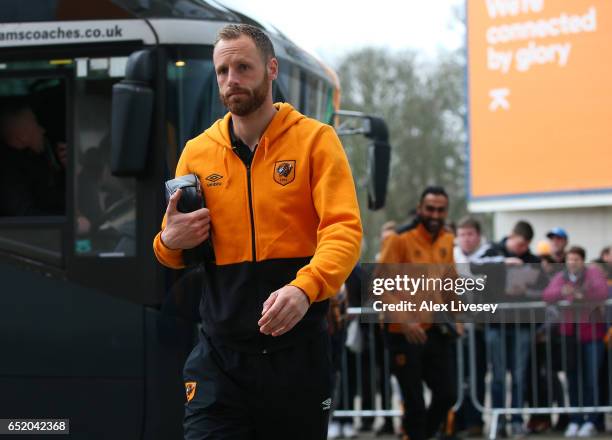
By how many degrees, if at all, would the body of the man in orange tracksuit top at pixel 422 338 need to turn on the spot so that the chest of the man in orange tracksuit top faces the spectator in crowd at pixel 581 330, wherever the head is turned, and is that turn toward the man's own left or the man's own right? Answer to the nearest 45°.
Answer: approximately 90° to the man's own left

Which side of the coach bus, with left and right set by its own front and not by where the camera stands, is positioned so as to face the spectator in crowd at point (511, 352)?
left

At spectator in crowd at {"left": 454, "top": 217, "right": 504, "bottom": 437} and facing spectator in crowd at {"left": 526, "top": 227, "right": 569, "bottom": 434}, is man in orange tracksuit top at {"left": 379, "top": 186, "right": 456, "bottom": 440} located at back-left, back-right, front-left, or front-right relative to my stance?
back-right

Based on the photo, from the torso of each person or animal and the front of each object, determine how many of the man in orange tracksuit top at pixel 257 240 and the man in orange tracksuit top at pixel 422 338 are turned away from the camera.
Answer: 0

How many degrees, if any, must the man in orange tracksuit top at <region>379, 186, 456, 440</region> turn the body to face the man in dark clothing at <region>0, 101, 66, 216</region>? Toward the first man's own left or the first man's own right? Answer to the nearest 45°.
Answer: approximately 90° to the first man's own right

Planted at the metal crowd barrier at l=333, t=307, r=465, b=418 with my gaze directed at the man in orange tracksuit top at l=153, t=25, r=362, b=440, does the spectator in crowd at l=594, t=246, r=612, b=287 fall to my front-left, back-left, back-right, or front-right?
back-left

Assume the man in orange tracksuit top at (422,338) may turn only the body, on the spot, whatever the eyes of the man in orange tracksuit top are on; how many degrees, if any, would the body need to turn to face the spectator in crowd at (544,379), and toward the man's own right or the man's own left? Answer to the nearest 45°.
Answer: approximately 90° to the man's own left

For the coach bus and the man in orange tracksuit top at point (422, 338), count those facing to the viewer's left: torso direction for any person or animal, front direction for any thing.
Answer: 0

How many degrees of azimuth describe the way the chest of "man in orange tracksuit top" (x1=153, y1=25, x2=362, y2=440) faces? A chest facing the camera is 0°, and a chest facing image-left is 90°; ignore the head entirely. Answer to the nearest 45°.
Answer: approximately 45°
